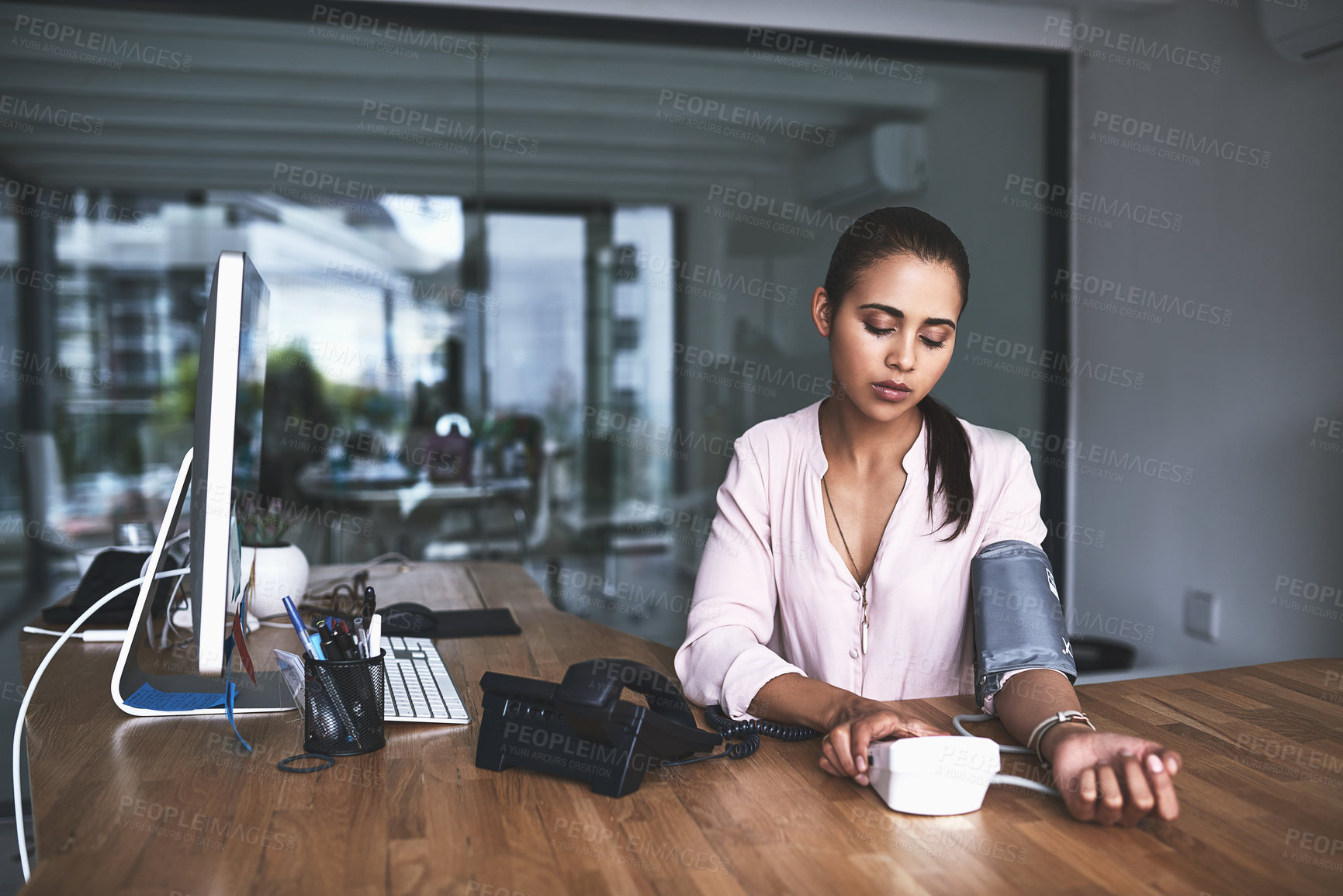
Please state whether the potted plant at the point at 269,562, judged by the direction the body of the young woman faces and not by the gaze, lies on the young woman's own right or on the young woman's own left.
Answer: on the young woman's own right

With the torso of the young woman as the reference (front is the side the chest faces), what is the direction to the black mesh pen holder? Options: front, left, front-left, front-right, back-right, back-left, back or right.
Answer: front-right

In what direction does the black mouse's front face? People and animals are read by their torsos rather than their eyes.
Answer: to the viewer's left

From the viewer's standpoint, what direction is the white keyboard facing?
to the viewer's right

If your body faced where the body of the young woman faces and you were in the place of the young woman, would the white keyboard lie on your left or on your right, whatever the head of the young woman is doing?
on your right

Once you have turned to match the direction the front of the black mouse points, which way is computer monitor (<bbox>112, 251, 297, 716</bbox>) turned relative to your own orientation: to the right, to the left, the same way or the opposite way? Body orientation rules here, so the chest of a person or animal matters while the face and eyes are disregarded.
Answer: the opposite way

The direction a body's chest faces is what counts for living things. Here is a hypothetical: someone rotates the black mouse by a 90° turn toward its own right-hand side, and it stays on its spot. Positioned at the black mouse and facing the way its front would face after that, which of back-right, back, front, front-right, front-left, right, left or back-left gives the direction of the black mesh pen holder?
back

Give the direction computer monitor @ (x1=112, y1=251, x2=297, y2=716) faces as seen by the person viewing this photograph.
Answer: facing to the right of the viewer

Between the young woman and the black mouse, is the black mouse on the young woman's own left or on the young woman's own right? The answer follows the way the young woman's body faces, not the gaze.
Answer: on the young woman's own right

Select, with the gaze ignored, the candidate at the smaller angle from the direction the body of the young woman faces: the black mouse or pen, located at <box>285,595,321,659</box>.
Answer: the pen

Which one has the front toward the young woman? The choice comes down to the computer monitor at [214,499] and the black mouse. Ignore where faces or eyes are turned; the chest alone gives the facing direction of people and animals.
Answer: the computer monitor

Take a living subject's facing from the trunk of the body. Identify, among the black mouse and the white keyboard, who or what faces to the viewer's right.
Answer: the white keyboard

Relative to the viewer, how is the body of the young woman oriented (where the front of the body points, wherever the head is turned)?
toward the camera
